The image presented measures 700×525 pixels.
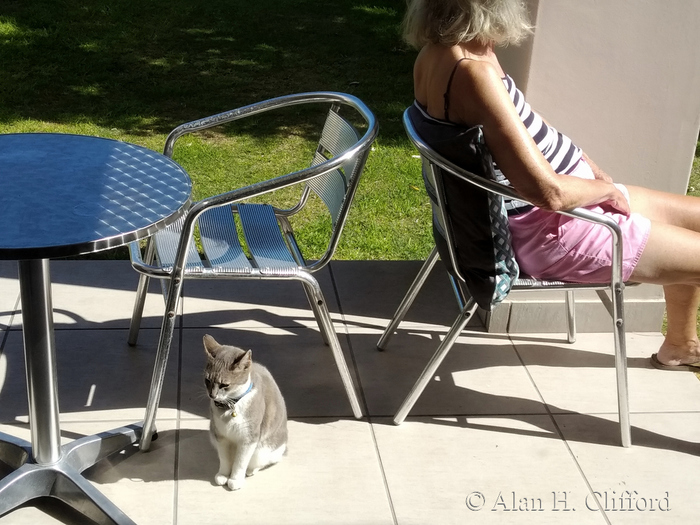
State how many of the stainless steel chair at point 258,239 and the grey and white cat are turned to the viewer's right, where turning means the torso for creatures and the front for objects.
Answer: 0

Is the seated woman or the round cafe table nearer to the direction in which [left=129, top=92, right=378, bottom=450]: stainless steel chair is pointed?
the round cafe table

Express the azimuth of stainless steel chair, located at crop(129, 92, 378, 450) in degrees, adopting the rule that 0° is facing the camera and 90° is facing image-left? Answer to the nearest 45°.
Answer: approximately 90°

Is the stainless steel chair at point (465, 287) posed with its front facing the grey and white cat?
no

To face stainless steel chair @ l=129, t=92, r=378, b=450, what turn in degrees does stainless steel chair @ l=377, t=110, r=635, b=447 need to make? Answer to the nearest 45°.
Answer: approximately 180°

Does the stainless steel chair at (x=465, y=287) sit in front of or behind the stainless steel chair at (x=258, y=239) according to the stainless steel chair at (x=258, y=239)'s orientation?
behind

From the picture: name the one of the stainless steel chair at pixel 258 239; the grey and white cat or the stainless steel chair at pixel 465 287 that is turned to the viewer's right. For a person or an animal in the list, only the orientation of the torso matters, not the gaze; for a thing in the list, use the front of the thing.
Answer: the stainless steel chair at pixel 465 287

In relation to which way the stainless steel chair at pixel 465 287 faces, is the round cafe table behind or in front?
behind

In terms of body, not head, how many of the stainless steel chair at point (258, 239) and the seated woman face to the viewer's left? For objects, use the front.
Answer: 1

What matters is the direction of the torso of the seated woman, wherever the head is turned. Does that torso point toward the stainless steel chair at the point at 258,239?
no

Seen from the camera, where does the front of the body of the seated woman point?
to the viewer's right

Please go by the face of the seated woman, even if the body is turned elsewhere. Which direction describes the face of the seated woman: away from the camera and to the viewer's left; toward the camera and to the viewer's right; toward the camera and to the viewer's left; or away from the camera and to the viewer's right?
away from the camera and to the viewer's right

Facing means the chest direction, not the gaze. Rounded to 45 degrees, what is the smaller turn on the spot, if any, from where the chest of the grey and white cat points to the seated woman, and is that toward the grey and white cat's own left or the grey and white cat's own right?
approximately 180°

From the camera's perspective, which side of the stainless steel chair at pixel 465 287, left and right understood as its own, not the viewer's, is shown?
right
